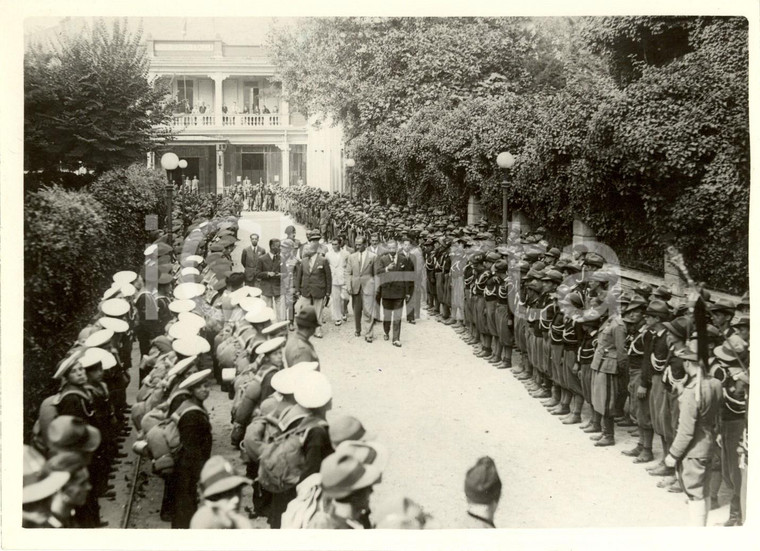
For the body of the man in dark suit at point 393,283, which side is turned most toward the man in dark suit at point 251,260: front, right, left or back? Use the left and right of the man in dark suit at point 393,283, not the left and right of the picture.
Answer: right

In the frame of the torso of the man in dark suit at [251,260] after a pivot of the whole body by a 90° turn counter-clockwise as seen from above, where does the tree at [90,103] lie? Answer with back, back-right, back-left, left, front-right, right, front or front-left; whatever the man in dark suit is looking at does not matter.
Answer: back

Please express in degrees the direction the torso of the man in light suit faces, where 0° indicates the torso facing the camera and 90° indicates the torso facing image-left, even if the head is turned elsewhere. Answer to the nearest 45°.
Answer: approximately 0°

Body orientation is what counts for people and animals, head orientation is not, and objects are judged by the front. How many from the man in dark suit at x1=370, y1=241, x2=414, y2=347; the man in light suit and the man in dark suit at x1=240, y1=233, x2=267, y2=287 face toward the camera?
3

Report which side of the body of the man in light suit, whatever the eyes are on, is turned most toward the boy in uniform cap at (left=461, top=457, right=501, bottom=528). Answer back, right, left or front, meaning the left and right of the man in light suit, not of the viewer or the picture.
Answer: front

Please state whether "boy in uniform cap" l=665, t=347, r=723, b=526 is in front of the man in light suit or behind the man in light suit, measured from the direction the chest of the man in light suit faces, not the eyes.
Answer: in front

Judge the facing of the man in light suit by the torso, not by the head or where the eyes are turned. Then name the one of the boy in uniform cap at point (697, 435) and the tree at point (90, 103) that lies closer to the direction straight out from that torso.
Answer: the boy in uniform cap

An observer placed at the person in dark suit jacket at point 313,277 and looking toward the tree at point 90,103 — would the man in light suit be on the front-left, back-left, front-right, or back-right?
back-right

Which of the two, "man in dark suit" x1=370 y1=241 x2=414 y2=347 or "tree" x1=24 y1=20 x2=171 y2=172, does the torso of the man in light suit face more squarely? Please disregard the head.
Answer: the man in dark suit
